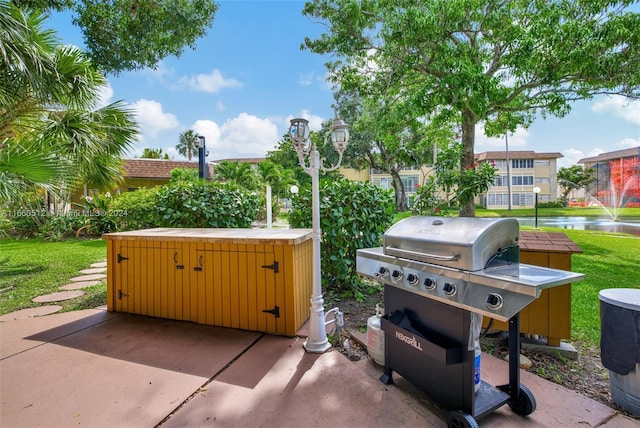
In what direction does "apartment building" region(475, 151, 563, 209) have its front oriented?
toward the camera

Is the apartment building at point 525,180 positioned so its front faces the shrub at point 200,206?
yes

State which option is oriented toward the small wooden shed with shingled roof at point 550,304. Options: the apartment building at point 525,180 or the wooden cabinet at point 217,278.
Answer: the apartment building

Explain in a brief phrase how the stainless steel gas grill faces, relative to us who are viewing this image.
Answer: facing the viewer and to the left of the viewer

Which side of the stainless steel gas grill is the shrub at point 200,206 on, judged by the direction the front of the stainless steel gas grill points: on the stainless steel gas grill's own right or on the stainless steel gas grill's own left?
on the stainless steel gas grill's own right

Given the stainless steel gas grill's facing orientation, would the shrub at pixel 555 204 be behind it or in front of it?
behind

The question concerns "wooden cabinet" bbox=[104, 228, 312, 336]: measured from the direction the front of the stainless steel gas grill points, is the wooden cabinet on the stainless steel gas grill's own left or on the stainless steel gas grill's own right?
on the stainless steel gas grill's own right

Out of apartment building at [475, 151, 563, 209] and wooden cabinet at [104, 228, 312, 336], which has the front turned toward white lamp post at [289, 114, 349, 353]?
the apartment building

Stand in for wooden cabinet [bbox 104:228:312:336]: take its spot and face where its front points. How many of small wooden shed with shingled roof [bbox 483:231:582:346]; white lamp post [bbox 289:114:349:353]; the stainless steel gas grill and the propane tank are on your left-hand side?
4

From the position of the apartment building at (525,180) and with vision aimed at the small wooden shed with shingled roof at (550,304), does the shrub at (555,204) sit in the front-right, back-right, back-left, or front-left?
front-left

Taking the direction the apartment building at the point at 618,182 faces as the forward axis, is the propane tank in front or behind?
in front

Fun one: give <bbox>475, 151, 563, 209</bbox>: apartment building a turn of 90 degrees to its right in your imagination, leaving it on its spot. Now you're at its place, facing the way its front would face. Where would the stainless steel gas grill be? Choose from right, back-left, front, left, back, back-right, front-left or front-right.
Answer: left

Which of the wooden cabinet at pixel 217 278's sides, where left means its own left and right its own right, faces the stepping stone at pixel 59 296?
right

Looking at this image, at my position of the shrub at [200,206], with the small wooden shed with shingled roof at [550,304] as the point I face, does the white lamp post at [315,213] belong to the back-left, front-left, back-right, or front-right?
front-right

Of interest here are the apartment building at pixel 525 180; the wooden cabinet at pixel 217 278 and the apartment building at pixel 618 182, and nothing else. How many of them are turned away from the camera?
0

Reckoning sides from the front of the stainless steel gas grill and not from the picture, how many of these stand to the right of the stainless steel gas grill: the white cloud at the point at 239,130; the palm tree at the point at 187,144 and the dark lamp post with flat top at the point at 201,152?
3

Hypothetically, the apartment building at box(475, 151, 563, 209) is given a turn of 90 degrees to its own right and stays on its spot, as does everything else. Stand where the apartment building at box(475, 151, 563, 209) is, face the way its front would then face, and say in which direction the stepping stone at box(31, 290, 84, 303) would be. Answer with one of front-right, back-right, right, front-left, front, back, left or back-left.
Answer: left

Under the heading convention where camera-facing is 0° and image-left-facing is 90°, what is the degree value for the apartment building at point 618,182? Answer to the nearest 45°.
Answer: approximately 45°

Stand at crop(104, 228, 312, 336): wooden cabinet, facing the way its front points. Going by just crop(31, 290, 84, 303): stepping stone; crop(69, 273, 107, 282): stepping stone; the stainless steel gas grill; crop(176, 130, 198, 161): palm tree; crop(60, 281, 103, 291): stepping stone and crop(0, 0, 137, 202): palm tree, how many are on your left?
1
